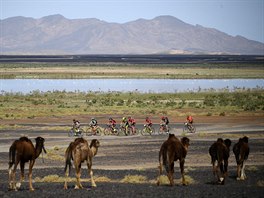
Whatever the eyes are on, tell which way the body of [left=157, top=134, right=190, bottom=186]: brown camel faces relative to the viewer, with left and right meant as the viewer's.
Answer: facing away from the viewer and to the right of the viewer

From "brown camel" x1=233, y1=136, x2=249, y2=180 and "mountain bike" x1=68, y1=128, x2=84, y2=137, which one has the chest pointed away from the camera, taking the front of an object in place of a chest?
the brown camel

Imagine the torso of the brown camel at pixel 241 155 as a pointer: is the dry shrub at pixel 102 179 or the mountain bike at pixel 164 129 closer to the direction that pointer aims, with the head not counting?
the mountain bike

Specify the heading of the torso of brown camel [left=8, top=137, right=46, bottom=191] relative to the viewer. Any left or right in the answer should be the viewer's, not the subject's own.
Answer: facing away from the viewer and to the right of the viewer

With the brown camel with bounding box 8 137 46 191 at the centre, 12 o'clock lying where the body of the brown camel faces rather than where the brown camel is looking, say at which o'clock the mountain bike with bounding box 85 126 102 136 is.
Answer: The mountain bike is roughly at 11 o'clock from the brown camel.

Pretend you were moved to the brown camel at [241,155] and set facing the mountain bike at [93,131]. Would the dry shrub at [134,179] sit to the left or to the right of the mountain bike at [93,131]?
left

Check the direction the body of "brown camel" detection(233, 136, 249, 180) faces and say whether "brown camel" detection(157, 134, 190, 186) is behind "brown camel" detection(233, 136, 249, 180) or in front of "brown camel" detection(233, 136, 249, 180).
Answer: behind

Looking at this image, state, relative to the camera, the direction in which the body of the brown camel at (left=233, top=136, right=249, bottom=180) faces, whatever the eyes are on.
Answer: away from the camera

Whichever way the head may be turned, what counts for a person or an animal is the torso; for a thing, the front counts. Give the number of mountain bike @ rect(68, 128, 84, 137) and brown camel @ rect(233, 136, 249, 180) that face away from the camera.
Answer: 1

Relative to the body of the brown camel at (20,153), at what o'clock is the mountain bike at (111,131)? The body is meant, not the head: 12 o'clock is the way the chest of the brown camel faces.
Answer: The mountain bike is roughly at 11 o'clock from the brown camel.
